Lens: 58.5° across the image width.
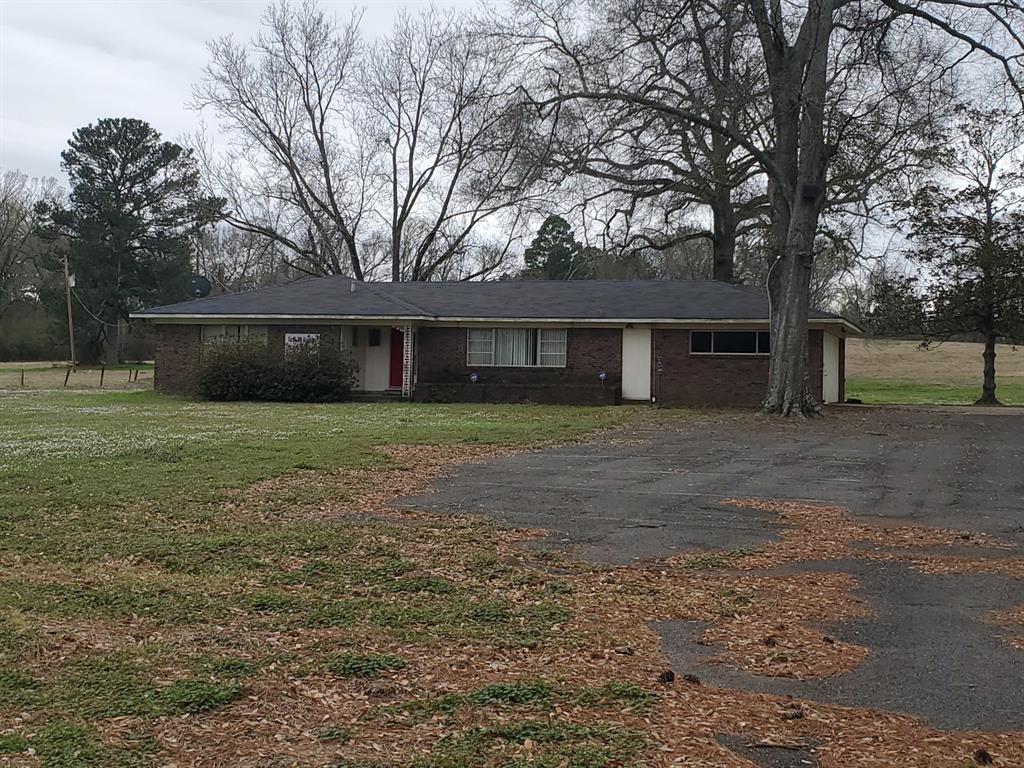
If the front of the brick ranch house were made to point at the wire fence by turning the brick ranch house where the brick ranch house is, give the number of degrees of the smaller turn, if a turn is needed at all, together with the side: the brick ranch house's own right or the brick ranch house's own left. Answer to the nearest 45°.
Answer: approximately 135° to the brick ranch house's own right

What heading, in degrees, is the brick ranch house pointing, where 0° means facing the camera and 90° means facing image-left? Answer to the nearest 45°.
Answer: approximately 0°

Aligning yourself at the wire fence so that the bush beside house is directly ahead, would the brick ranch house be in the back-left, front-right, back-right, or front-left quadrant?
front-left

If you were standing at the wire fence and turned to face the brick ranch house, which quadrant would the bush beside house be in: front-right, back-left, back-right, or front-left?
front-right
